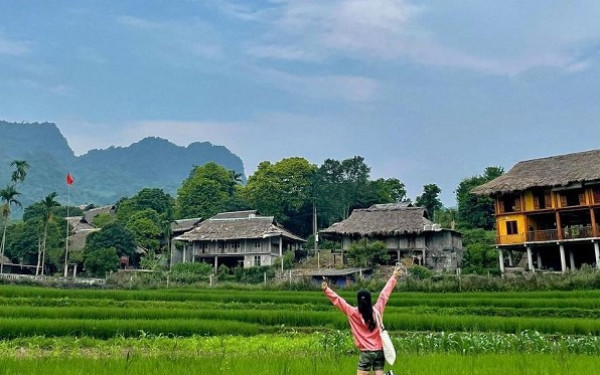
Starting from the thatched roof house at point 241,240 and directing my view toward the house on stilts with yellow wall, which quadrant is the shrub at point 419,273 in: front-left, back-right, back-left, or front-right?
front-right

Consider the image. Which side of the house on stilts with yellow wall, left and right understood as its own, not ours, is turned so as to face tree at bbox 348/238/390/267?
right

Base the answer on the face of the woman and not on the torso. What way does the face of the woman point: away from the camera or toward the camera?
away from the camera

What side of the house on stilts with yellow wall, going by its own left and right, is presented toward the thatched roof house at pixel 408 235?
right

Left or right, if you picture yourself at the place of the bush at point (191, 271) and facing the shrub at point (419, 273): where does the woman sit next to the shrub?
right

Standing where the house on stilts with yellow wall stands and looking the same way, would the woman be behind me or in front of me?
in front

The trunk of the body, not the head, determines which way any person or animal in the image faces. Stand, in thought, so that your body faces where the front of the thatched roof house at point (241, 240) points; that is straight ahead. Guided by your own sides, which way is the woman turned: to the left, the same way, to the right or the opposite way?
the opposite way

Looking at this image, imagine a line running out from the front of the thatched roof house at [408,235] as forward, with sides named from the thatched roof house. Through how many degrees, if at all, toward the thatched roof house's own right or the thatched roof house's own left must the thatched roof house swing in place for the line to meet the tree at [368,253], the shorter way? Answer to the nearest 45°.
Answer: approximately 45° to the thatched roof house's own right

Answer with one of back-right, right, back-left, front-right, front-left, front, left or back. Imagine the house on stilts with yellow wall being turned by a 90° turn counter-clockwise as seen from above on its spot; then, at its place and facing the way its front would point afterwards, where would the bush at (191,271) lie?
back

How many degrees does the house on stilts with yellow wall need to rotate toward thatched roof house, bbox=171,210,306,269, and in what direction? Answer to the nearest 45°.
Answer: approximately 90° to its right

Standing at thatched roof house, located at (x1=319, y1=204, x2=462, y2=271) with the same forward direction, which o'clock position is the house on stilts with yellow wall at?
The house on stilts with yellow wall is roughly at 10 o'clock from the thatched roof house.

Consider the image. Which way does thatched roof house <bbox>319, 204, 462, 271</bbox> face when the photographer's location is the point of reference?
facing the viewer

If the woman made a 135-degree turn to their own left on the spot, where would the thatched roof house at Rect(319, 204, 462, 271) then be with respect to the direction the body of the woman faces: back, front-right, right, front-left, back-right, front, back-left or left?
back-right

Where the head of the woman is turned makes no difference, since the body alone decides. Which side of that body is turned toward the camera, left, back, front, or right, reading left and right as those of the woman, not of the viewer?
back

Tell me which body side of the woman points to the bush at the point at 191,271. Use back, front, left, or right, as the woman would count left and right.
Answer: front

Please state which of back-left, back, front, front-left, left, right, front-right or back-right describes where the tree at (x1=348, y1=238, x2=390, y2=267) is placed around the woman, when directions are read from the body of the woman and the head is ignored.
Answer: front

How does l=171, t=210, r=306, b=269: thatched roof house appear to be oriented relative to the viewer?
toward the camera
